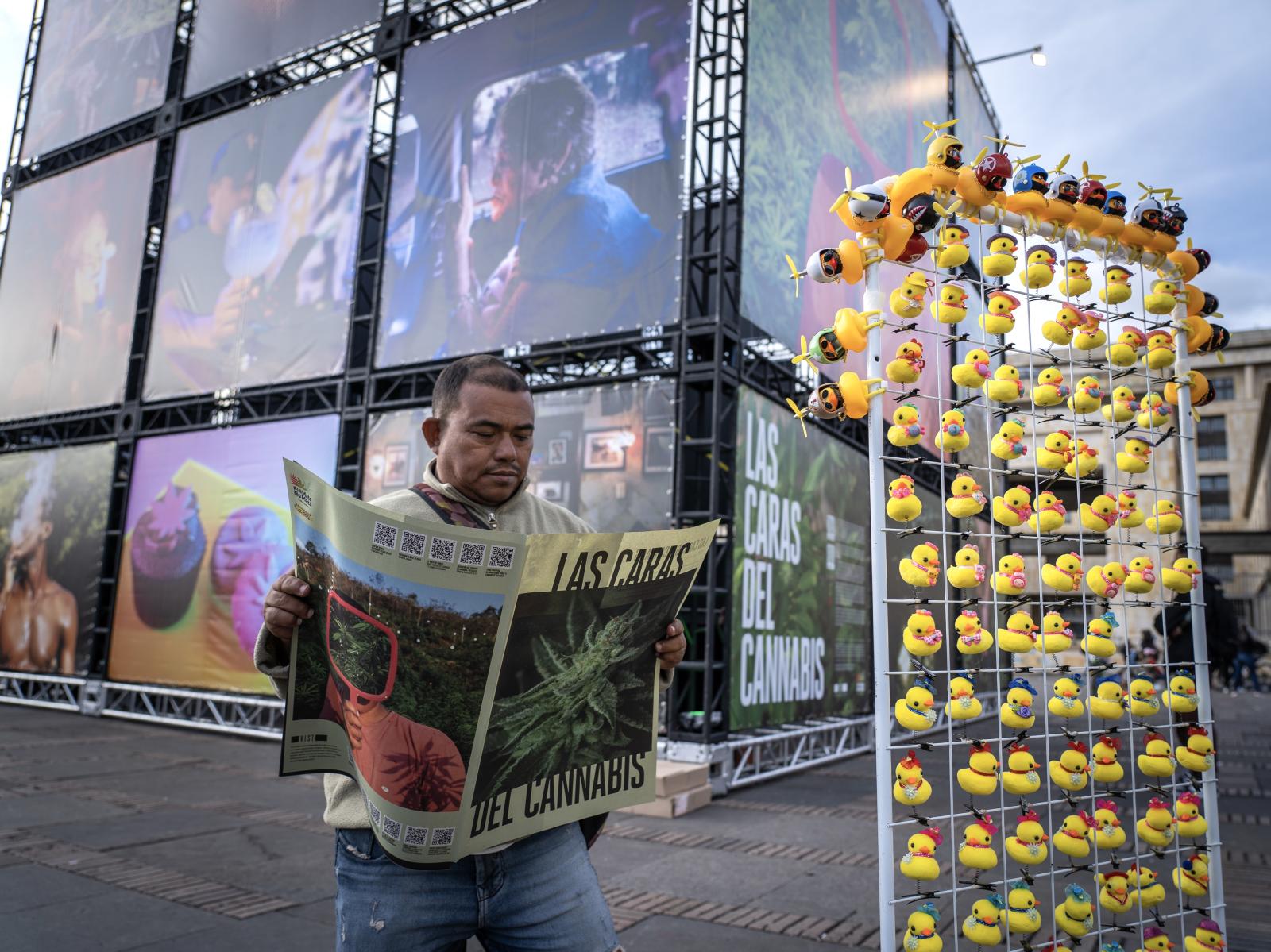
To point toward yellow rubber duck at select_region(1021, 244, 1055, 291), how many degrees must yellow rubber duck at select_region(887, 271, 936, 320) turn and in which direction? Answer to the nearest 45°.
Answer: approximately 90° to its left

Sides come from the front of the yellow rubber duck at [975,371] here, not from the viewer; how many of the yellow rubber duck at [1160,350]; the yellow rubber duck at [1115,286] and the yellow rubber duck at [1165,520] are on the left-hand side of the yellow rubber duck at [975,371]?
3

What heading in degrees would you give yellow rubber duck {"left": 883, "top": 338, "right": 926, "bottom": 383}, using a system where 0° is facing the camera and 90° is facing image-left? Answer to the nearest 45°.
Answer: approximately 315°

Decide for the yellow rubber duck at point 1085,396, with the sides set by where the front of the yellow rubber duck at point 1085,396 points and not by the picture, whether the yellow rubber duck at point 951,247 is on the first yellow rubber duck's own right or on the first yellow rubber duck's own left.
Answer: on the first yellow rubber duck's own right

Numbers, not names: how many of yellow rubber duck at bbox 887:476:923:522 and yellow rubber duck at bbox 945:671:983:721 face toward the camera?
2

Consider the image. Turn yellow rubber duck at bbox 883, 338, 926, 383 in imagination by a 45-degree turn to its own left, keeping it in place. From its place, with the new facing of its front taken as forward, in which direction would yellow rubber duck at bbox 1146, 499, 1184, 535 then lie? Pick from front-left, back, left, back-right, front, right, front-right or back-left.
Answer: front-left

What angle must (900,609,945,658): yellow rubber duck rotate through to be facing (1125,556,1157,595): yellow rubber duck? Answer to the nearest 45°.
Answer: approximately 90° to its left

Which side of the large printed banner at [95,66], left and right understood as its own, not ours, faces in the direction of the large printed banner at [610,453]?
left
